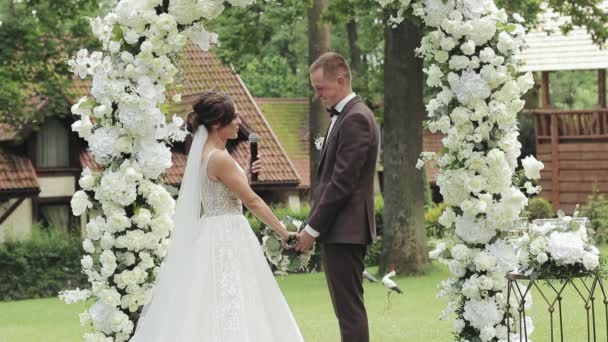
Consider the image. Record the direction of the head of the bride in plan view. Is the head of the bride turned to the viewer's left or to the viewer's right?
to the viewer's right

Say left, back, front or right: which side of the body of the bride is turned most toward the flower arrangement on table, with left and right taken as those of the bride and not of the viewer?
front

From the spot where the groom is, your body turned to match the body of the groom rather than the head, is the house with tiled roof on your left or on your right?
on your right

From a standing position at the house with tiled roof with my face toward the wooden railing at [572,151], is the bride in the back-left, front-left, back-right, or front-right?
front-right

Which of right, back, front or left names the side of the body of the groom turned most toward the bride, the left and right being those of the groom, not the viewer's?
front

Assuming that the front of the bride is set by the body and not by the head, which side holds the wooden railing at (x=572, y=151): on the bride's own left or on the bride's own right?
on the bride's own left

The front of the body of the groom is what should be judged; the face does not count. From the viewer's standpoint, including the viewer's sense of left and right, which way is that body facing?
facing to the left of the viewer

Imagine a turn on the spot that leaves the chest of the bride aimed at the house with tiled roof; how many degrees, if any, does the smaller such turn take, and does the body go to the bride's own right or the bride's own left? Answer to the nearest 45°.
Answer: approximately 90° to the bride's own left

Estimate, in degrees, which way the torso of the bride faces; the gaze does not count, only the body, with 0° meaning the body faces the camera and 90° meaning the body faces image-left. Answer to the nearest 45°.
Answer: approximately 270°

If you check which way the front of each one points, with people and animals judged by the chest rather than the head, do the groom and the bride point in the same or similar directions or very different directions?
very different directions

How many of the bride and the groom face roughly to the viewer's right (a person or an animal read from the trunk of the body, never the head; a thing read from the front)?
1

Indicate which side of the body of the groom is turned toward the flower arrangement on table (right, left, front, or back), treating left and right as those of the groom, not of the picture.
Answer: back
